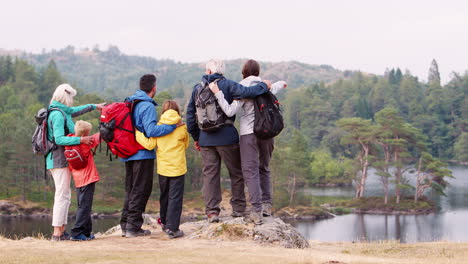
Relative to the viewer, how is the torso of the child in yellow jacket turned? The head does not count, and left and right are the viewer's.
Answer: facing away from the viewer

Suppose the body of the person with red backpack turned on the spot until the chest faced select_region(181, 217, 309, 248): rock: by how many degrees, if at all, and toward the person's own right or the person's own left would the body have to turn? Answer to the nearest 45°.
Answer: approximately 45° to the person's own right

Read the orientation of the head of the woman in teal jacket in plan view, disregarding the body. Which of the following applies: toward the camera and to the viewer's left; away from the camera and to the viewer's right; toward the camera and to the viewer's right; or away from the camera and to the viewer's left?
away from the camera and to the viewer's right

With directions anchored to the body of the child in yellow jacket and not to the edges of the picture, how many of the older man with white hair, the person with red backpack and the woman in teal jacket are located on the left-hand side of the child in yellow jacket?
2

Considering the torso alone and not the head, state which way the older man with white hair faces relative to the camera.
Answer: away from the camera

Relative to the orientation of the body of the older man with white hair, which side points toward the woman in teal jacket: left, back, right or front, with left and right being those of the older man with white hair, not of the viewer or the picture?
left

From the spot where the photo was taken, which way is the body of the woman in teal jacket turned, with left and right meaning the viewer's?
facing to the right of the viewer

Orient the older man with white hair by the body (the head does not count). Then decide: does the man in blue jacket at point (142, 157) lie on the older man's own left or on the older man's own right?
on the older man's own left

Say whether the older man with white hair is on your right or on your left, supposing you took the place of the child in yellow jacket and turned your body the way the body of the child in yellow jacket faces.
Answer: on your right

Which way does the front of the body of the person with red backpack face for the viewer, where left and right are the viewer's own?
facing away from the viewer and to the right of the viewer

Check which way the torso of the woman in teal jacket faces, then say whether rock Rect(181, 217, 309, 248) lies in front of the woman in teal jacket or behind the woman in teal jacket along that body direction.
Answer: in front
